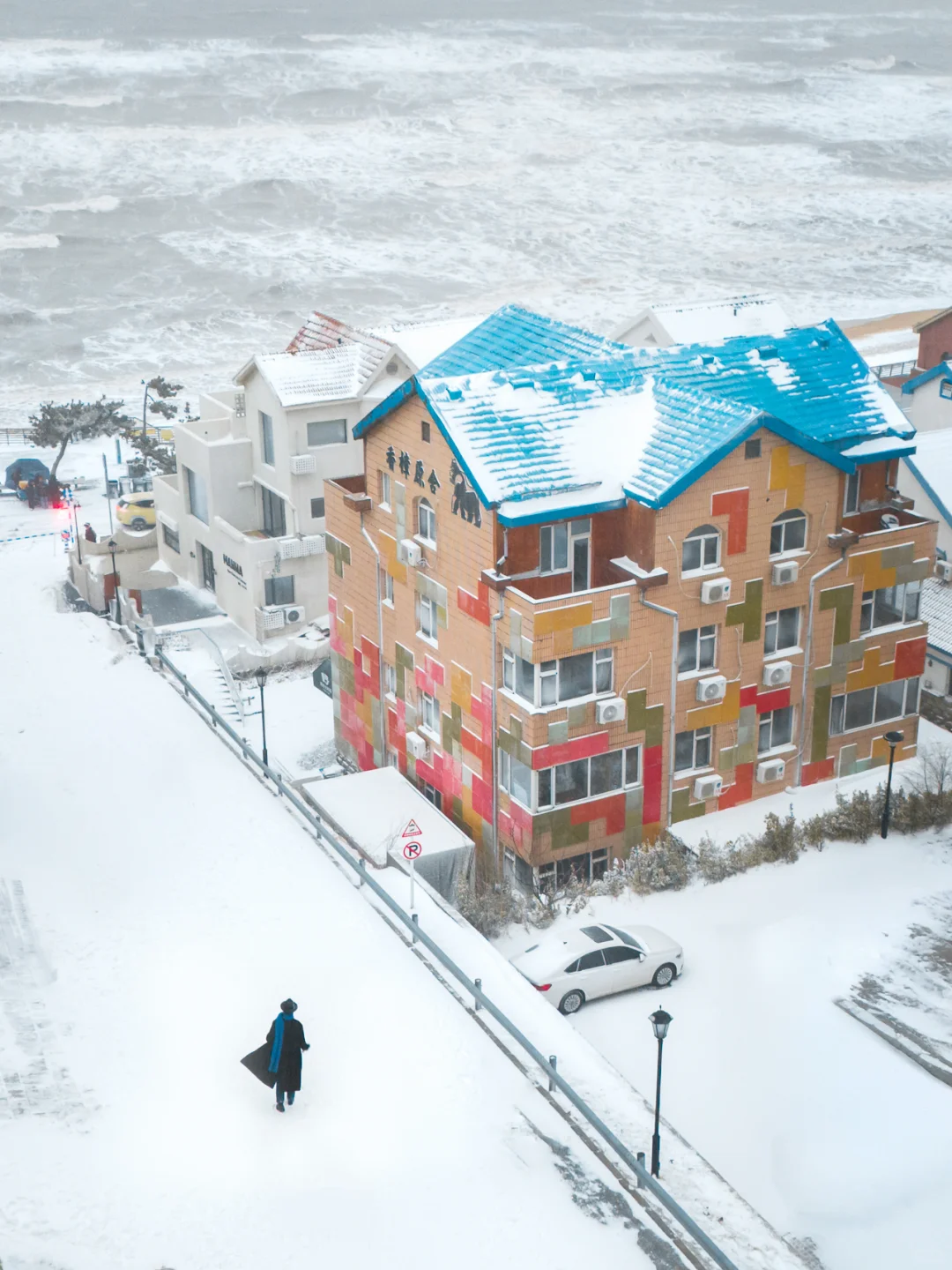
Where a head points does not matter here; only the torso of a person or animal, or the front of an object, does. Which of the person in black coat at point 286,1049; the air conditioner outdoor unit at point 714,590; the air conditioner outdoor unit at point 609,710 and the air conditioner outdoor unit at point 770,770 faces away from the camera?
the person in black coat

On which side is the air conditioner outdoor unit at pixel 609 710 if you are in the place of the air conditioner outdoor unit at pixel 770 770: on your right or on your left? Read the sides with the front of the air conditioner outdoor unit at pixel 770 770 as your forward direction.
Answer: on your right

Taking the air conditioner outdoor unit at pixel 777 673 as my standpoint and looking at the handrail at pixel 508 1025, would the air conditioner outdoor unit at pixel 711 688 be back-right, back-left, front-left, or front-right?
front-right

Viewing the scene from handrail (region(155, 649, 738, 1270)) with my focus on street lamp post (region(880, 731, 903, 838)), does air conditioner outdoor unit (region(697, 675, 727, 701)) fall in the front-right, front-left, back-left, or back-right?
front-left

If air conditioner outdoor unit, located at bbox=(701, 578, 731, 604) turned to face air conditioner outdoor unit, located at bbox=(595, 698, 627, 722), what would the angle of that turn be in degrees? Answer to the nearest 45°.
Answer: approximately 90° to its right

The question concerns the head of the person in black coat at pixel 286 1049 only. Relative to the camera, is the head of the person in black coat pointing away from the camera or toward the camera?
away from the camera

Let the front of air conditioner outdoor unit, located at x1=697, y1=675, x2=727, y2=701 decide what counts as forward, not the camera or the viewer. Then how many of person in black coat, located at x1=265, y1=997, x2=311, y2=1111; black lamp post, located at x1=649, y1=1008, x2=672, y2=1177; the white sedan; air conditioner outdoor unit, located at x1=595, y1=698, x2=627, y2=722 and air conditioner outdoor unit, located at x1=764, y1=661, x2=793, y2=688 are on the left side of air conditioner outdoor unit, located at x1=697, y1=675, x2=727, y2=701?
1

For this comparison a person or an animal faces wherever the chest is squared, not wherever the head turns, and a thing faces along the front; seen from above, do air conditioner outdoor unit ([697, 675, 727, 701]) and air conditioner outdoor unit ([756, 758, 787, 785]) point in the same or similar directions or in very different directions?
same or similar directions

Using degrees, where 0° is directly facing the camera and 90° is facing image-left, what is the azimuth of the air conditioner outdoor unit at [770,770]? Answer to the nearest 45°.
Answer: approximately 315°

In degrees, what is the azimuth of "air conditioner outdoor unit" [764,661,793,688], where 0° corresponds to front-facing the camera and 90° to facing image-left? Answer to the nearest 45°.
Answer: approximately 315°

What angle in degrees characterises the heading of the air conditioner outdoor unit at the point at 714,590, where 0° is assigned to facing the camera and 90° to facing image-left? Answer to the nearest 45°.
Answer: approximately 315°

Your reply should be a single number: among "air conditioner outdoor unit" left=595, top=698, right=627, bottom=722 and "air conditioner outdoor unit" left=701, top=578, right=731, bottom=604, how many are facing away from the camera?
0

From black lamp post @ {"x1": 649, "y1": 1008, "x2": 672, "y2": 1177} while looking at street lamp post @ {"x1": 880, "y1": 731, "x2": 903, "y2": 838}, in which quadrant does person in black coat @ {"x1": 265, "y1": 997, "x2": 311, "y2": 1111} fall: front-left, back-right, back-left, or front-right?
back-left

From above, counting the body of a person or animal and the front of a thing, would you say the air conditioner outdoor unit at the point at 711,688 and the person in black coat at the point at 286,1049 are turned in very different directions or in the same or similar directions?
very different directions
